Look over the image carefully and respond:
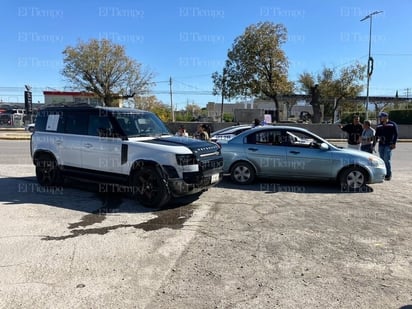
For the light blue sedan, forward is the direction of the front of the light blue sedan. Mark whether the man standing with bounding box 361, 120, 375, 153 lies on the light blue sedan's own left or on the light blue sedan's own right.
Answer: on the light blue sedan's own left

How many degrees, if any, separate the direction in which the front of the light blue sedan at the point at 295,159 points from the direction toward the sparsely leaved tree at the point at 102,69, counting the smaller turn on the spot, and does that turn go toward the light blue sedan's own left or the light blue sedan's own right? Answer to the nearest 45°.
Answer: approximately 135° to the light blue sedan's own left

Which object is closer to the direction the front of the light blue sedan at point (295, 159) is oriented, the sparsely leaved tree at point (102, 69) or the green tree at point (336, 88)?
the green tree

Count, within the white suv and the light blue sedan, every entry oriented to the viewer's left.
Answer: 0

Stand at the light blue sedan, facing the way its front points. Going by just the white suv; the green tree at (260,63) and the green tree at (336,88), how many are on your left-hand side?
2

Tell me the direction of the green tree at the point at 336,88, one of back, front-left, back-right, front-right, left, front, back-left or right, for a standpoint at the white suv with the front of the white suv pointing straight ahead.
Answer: left

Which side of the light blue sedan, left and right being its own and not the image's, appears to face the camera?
right

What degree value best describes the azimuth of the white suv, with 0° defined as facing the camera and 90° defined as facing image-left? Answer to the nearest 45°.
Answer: approximately 315°

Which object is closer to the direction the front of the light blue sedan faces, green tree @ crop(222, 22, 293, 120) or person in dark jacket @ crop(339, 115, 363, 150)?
the person in dark jacket

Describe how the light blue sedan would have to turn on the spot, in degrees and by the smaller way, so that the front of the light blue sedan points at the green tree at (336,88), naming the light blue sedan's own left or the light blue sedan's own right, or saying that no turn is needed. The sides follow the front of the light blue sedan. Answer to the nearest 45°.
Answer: approximately 90° to the light blue sedan's own left

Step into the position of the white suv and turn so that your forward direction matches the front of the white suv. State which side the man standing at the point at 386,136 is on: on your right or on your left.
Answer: on your left

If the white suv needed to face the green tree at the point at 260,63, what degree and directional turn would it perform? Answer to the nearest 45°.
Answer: approximately 90° to its left
